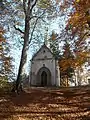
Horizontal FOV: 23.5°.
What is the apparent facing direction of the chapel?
toward the camera
